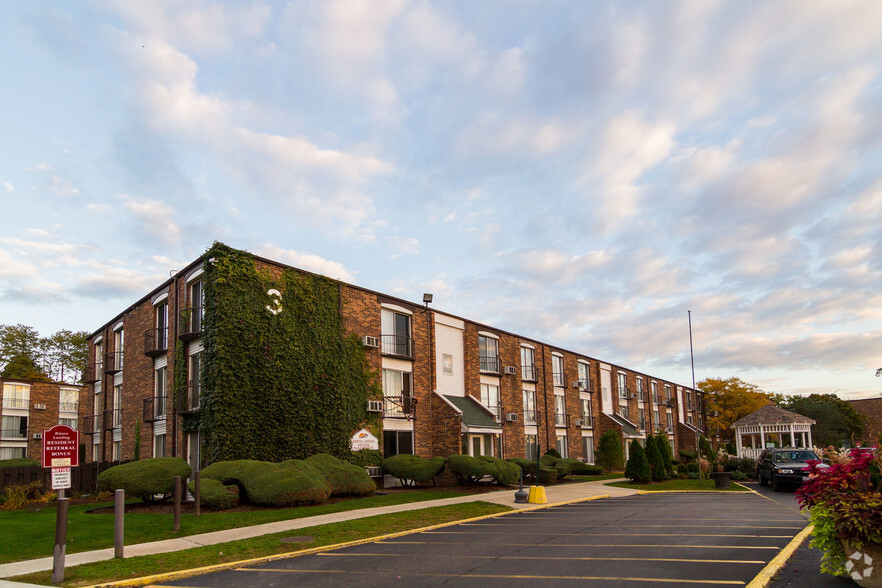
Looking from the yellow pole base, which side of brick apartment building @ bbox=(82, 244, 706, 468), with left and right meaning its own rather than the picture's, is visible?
front

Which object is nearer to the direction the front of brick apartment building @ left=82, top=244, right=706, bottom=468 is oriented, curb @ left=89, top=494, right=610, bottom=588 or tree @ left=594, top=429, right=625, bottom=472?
the curb

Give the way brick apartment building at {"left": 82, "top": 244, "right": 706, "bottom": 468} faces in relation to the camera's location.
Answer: facing the viewer and to the right of the viewer

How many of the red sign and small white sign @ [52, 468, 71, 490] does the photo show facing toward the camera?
2

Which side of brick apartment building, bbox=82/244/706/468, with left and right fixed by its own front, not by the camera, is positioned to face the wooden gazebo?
left

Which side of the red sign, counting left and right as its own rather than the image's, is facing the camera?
front

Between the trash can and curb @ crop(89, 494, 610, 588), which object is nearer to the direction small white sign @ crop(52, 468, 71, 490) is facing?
the curb

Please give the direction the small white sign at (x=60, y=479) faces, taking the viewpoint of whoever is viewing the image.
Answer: facing the viewer

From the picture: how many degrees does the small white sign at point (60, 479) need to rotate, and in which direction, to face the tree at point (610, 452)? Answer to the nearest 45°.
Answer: approximately 135° to its left

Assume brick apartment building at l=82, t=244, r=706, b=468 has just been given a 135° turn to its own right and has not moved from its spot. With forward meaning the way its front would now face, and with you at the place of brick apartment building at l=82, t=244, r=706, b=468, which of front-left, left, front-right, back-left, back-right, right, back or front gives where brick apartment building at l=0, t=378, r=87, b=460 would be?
front-right
